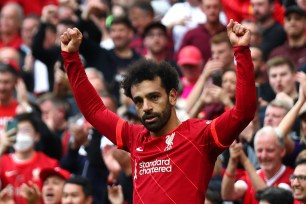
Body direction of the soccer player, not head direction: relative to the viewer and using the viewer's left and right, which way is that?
facing the viewer and to the left of the viewer

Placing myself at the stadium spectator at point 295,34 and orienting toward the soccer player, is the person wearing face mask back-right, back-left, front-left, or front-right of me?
front-right

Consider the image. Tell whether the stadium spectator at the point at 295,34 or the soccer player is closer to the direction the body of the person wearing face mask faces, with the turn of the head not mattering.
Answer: the soccer player

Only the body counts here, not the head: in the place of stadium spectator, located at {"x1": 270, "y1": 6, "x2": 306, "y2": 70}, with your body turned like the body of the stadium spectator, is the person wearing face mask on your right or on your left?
on your right

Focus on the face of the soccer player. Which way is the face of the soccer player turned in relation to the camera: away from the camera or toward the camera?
toward the camera

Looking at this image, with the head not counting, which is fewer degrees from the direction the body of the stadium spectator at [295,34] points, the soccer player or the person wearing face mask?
the soccer player

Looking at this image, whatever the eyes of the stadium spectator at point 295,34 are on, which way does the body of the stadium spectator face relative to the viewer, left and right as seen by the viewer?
facing the viewer

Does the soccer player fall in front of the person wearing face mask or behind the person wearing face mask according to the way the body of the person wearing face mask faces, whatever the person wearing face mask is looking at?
in front

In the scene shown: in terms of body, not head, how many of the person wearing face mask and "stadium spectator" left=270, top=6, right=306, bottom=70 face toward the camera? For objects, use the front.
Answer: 2

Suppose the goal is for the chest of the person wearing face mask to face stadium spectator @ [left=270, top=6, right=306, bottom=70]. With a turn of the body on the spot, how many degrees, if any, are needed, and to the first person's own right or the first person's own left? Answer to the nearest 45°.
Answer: approximately 90° to the first person's own left

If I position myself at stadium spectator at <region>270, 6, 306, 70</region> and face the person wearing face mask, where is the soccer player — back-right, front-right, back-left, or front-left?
front-left

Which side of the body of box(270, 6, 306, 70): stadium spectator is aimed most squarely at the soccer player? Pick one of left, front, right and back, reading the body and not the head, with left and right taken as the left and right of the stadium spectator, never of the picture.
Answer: front
